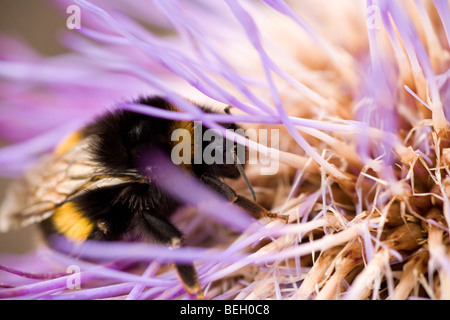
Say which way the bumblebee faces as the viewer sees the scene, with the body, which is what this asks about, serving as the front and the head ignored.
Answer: to the viewer's right
